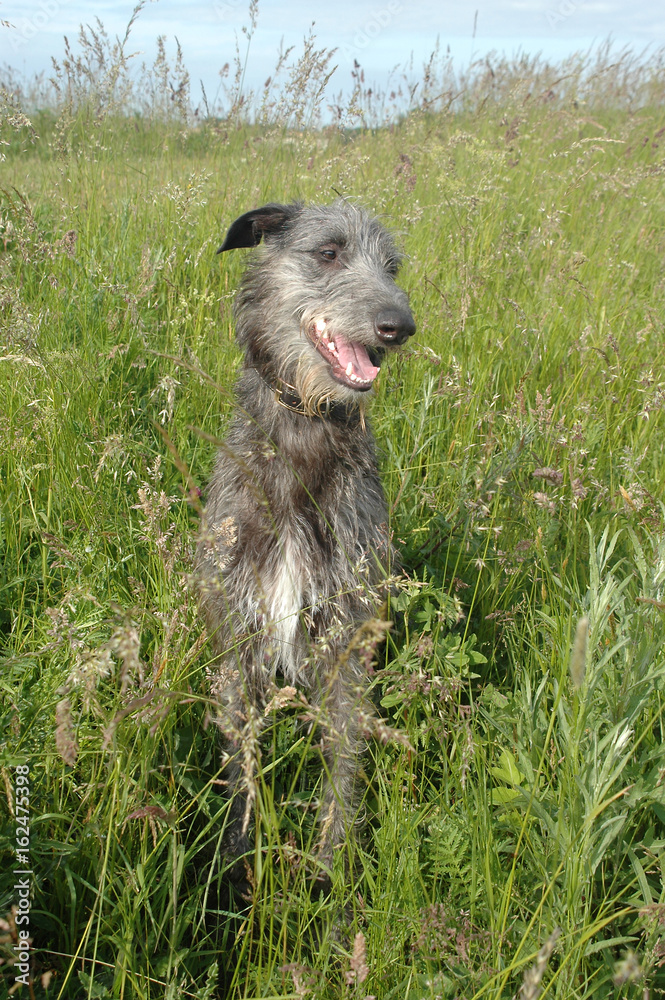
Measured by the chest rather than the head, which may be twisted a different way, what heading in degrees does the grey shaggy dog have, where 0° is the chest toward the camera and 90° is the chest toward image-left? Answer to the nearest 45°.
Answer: approximately 0°
